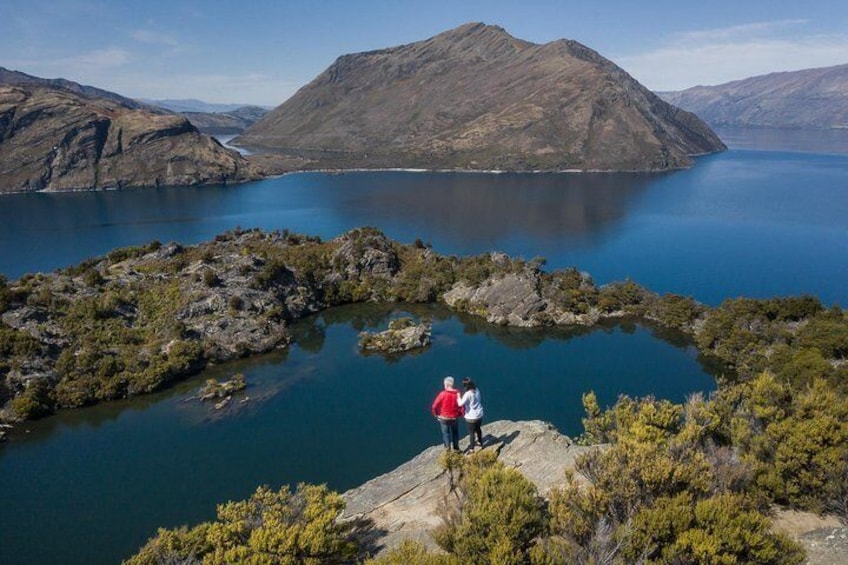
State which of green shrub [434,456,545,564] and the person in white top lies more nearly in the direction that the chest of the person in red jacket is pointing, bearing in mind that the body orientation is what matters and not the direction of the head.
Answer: the person in white top

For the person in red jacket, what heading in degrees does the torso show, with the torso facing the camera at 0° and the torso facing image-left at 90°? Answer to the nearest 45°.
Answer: approximately 180°

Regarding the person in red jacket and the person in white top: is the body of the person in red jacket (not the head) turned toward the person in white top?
no

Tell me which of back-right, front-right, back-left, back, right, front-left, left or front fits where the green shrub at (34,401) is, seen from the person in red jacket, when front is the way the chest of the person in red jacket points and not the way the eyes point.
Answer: front-left

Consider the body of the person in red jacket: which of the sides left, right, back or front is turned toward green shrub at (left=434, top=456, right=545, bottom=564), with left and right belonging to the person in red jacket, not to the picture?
back
